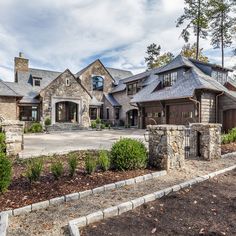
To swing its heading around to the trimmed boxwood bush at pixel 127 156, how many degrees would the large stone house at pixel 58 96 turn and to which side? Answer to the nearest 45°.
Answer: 0° — it already faces it

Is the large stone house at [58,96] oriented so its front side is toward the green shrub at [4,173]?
yes

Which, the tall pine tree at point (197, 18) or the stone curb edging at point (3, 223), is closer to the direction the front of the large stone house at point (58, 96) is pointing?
the stone curb edging

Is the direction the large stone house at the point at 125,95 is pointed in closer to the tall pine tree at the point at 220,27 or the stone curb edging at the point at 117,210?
the stone curb edging

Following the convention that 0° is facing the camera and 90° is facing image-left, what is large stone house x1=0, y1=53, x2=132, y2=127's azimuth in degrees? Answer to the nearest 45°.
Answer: approximately 0°

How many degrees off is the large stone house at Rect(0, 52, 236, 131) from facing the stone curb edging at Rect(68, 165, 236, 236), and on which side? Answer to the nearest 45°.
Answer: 0° — it already faces it

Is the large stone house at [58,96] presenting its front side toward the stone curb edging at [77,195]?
yes
